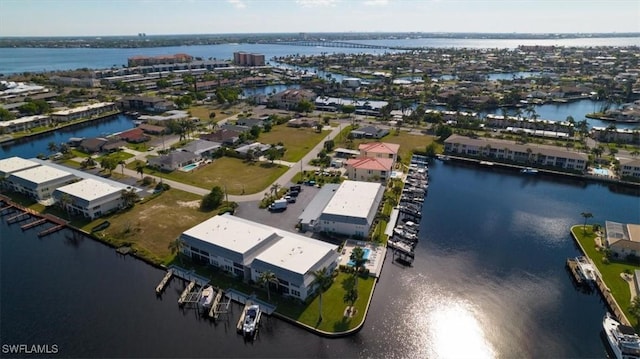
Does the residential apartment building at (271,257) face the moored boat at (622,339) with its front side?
no

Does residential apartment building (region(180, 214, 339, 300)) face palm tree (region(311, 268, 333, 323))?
no

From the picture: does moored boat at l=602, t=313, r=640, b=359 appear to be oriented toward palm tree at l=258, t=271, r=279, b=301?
no

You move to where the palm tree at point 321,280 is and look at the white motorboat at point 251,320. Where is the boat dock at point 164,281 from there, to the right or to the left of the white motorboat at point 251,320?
right

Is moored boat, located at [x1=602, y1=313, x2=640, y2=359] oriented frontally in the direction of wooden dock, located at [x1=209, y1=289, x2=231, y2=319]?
no
